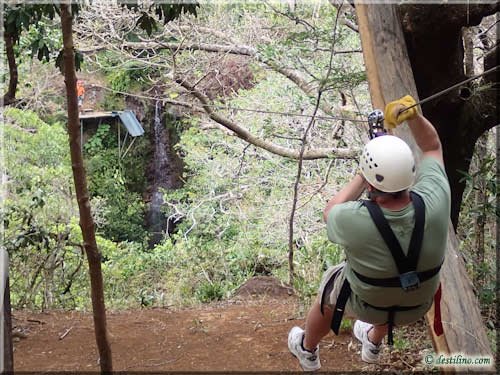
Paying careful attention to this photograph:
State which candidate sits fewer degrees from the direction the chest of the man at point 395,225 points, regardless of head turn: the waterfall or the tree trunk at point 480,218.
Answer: the waterfall

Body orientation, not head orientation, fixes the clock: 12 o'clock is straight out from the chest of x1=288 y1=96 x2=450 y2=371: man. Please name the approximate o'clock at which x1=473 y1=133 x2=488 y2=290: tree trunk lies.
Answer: The tree trunk is roughly at 2 o'clock from the man.

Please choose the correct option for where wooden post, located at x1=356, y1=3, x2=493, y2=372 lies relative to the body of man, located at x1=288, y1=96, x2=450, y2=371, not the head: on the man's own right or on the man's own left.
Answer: on the man's own right

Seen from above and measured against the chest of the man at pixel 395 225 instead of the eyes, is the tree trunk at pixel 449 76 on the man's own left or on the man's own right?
on the man's own right

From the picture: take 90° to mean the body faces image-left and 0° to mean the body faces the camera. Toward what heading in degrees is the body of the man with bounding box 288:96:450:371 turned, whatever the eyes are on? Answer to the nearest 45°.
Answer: approximately 135°

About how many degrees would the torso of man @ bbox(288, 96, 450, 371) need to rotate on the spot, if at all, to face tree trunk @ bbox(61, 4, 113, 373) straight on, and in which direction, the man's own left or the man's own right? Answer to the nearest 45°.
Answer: approximately 45° to the man's own left

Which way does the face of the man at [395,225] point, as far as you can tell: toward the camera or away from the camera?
away from the camera

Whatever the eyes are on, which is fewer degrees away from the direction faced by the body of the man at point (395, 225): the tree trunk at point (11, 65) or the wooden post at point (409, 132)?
the tree trunk
